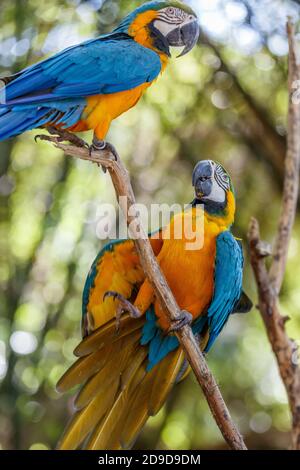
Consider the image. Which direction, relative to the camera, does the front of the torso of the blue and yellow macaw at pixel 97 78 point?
to the viewer's right

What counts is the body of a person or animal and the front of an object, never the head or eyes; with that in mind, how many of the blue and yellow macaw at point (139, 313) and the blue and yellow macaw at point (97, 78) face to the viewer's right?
1

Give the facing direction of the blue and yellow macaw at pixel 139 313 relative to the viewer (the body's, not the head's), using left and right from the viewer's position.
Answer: facing the viewer and to the left of the viewer

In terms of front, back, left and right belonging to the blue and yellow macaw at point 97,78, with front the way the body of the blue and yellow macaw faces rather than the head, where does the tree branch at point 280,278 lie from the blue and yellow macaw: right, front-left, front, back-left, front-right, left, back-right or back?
front-left
